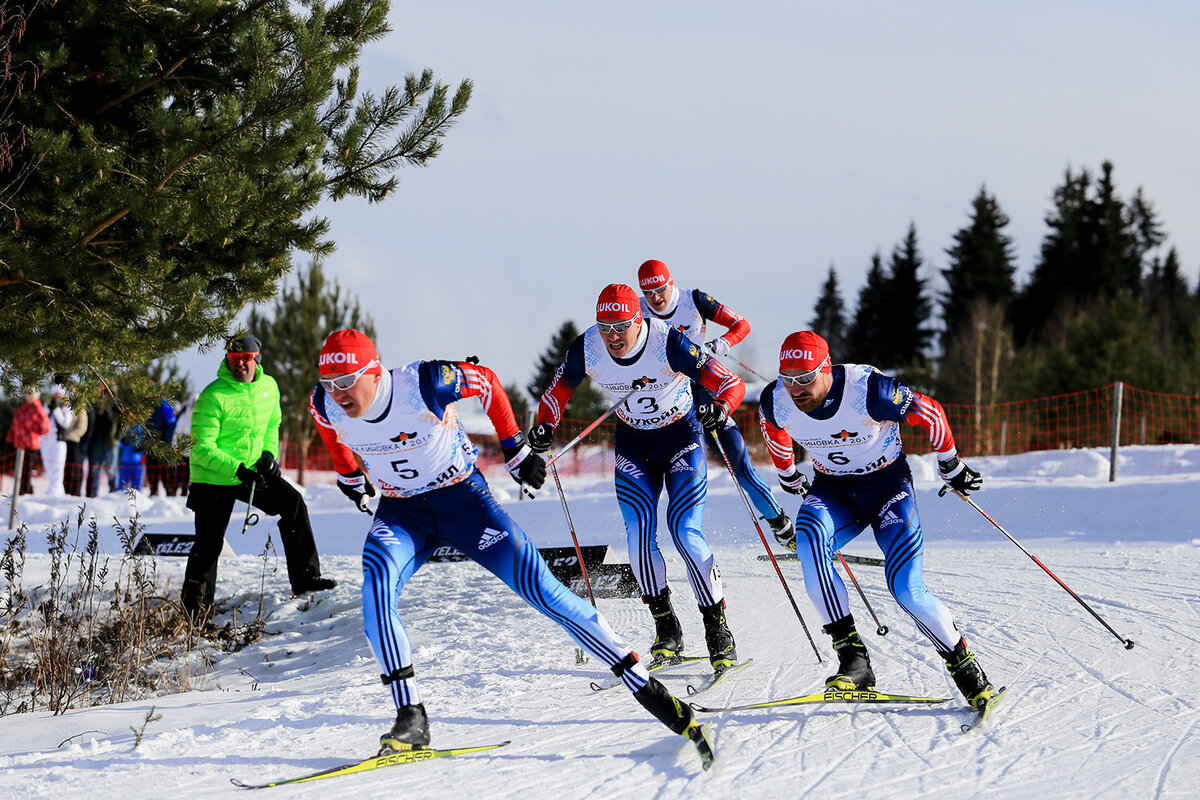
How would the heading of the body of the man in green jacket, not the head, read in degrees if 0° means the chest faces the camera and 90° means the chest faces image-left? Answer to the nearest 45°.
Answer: approximately 315°

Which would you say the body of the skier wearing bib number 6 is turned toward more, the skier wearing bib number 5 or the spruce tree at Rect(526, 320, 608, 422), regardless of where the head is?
the skier wearing bib number 5

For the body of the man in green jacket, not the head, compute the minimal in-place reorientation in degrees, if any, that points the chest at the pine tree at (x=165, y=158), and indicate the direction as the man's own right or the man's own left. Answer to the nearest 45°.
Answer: approximately 45° to the man's own right

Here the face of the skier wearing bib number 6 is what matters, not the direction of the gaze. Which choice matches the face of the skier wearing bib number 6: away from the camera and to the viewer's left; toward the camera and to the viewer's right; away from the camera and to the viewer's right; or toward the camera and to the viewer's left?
toward the camera and to the viewer's left

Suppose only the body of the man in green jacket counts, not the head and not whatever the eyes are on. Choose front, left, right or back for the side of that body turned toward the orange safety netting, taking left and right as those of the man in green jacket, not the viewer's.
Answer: left

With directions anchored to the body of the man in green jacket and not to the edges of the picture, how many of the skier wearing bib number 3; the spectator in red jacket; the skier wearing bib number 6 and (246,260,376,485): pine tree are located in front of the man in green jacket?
2

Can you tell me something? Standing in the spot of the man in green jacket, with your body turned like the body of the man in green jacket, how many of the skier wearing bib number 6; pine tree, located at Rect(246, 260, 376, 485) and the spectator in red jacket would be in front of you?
1

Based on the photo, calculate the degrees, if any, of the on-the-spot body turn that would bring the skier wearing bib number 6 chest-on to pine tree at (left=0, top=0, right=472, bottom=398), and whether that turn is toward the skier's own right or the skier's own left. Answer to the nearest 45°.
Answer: approximately 45° to the skier's own right

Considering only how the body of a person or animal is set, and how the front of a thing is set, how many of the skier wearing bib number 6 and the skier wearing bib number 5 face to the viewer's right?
0

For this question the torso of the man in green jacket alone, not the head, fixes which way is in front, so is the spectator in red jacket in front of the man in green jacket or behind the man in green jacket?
behind

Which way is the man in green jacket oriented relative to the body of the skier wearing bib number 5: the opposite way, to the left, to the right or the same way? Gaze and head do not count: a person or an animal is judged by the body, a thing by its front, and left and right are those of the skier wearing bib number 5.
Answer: to the left

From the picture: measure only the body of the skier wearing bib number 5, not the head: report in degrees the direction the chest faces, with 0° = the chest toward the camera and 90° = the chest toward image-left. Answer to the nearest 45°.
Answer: approximately 45°
